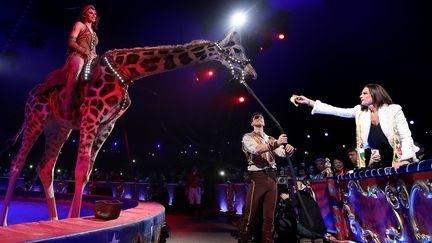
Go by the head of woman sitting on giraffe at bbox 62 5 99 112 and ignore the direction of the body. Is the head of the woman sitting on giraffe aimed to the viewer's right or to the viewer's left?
to the viewer's right

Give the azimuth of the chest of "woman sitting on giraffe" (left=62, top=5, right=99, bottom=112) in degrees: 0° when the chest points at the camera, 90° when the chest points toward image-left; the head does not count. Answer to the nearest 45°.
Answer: approximately 315°
